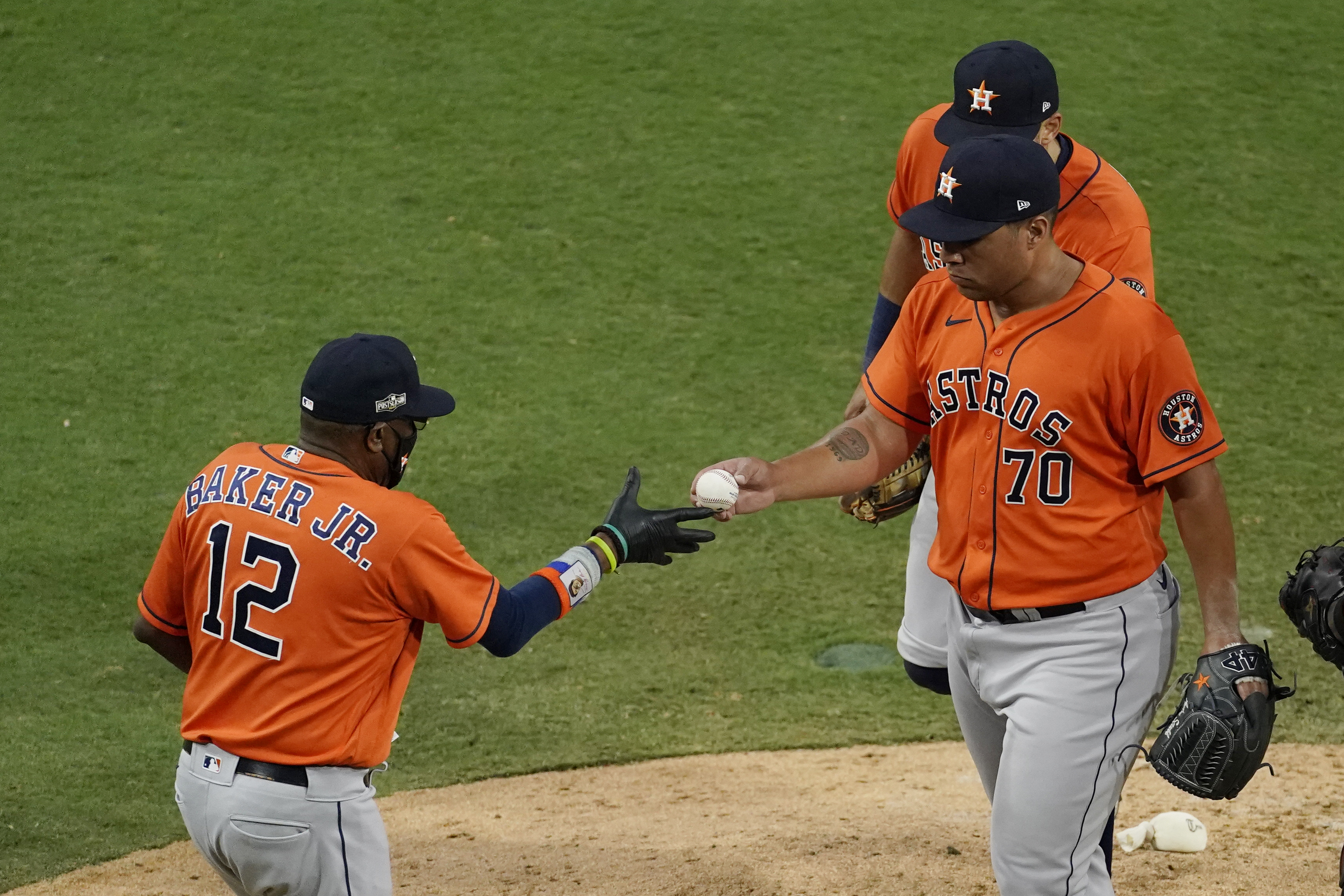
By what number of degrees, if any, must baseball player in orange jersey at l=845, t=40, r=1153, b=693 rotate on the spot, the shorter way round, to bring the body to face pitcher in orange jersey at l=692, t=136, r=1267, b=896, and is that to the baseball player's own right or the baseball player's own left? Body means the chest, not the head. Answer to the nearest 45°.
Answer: approximately 45° to the baseball player's own left

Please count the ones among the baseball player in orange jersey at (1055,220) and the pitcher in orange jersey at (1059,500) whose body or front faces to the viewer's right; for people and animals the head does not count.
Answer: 0

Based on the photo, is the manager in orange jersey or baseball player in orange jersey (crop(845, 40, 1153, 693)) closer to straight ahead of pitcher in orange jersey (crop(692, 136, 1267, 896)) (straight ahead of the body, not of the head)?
the manager in orange jersey

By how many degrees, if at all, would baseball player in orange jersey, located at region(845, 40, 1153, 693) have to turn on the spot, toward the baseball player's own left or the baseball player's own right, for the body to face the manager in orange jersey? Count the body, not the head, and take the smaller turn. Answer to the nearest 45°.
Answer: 0° — they already face them

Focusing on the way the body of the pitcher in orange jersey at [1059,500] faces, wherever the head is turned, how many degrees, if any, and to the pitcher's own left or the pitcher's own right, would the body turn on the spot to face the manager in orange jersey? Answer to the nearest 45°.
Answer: approximately 45° to the pitcher's own right

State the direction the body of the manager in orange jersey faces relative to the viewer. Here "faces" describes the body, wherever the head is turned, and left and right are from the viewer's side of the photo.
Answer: facing away from the viewer and to the right of the viewer

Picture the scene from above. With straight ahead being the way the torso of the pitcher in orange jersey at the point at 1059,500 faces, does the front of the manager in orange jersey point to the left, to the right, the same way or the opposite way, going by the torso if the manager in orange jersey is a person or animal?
the opposite way

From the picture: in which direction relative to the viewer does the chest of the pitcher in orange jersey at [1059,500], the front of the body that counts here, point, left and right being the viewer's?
facing the viewer and to the left of the viewer

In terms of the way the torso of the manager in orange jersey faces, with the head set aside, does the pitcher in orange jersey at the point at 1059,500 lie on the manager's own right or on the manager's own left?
on the manager's own right
